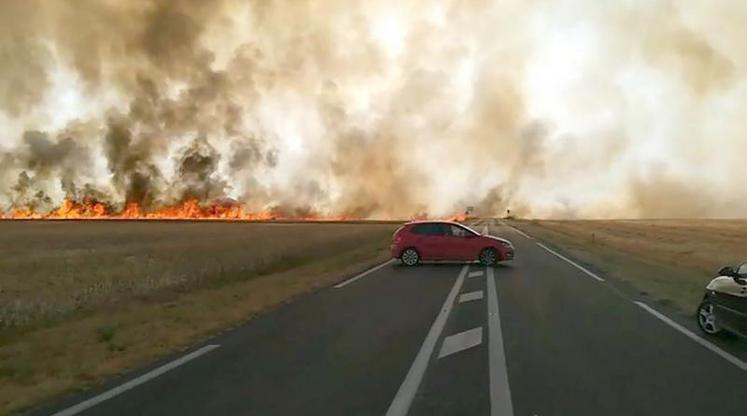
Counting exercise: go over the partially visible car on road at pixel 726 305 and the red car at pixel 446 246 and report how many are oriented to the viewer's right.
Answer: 1

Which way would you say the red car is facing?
to the viewer's right

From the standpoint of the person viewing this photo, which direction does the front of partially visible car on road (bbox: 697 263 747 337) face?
facing away from the viewer and to the left of the viewer

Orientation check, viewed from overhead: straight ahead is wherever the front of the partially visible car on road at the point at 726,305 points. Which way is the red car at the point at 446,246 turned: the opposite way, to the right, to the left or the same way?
to the right
